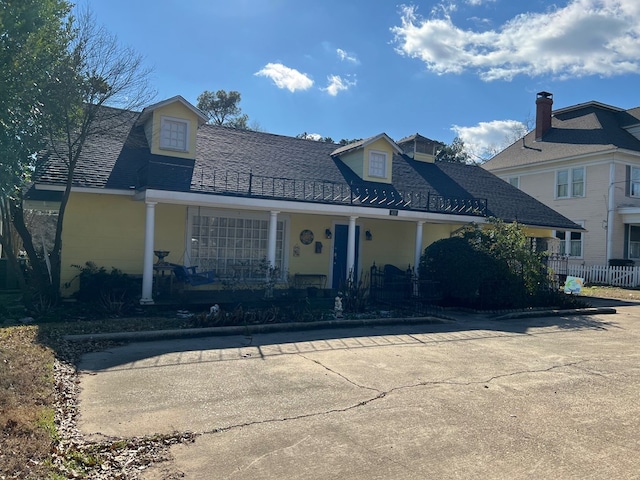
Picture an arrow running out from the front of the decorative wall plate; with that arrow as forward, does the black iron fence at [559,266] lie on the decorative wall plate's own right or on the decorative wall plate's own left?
on the decorative wall plate's own left

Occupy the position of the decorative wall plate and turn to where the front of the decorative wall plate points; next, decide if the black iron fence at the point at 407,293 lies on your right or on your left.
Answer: on your left

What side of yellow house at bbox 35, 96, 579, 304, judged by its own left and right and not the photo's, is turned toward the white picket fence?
left

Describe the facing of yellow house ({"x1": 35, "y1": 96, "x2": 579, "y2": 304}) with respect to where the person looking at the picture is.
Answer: facing the viewer and to the right of the viewer

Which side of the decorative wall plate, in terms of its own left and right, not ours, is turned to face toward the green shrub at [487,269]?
left

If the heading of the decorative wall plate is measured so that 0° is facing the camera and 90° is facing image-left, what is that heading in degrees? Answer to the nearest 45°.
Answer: approximately 0°

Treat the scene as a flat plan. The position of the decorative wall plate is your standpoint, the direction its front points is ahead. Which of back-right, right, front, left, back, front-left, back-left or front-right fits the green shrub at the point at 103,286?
front-right
